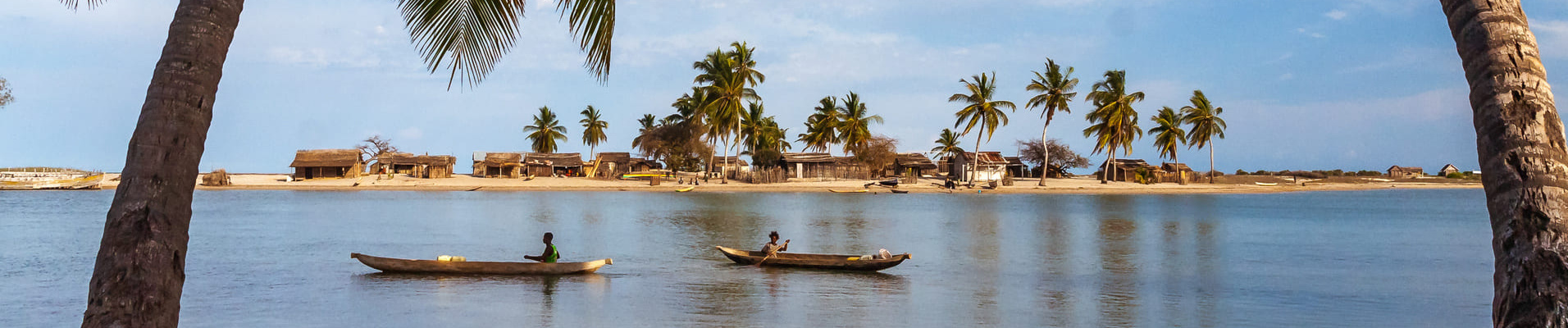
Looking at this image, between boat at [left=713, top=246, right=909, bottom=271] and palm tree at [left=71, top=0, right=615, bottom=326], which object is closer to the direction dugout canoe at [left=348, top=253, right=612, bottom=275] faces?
the palm tree

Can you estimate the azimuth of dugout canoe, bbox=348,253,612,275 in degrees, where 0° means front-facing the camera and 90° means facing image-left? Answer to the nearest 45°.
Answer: approximately 90°

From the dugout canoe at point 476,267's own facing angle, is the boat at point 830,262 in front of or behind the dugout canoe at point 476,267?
behind

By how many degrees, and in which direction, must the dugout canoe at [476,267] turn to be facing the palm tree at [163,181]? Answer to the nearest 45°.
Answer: approximately 90° to its left
